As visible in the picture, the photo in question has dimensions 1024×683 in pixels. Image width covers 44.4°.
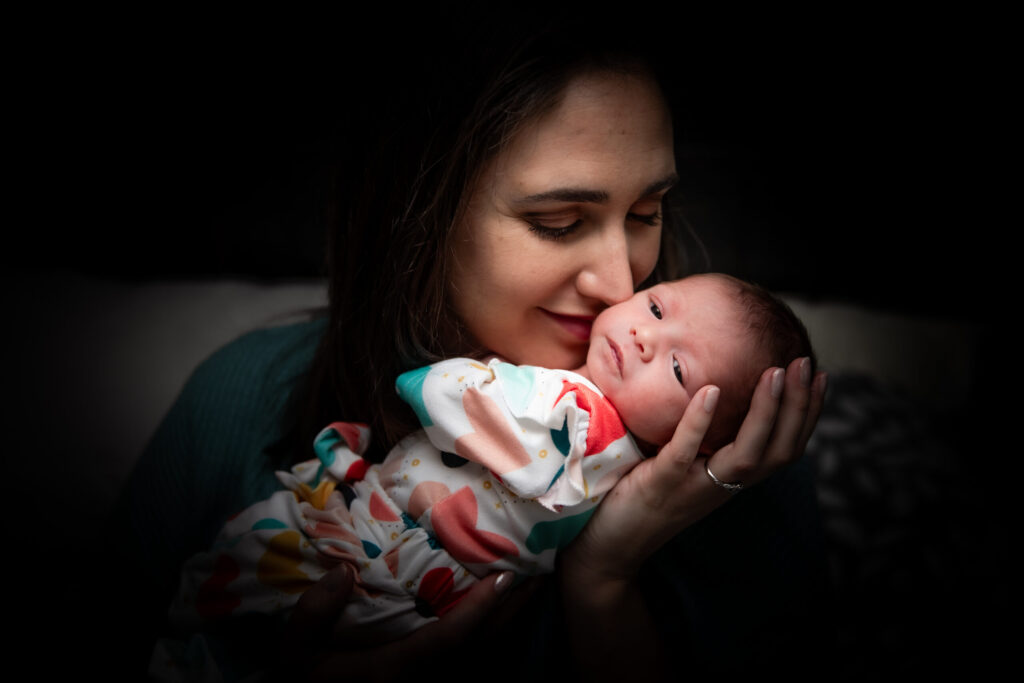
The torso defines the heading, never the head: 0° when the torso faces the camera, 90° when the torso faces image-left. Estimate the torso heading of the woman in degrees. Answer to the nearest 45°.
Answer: approximately 315°
